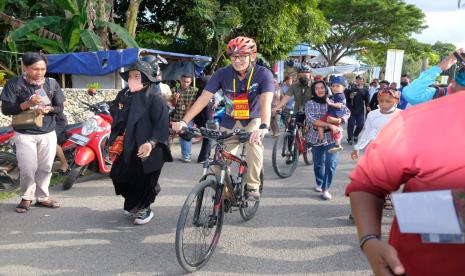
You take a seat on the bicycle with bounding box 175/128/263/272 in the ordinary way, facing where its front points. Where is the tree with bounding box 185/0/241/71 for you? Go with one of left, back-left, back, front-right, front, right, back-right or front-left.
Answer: back-right

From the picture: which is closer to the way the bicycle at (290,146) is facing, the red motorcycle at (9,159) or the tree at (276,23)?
the red motorcycle

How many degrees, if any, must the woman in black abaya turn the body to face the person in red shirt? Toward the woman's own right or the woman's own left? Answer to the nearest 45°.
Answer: approximately 45° to the woman's own left

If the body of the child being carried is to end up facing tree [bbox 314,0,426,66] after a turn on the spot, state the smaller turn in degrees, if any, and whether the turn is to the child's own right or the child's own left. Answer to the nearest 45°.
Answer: approximately 135° to the child's own right

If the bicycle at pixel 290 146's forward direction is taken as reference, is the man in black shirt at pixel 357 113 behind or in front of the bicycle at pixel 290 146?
behind

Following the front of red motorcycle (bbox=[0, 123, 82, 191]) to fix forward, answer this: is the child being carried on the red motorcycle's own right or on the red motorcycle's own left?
on the red motorcycle's own left

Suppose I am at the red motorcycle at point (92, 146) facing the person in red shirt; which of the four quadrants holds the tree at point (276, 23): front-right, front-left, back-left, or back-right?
back-left

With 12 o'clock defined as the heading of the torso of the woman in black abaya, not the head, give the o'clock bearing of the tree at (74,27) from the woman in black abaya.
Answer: The tree is roughly at 4 o'clock from the woman in black abaya.

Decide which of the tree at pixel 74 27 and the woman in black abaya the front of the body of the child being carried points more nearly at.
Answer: the woman in black abaya

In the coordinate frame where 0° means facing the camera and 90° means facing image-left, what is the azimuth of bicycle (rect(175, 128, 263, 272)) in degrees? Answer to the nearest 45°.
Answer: approximately 45°

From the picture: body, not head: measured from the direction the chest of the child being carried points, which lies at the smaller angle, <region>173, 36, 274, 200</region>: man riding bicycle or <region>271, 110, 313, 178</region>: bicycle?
the man riding bicycle
